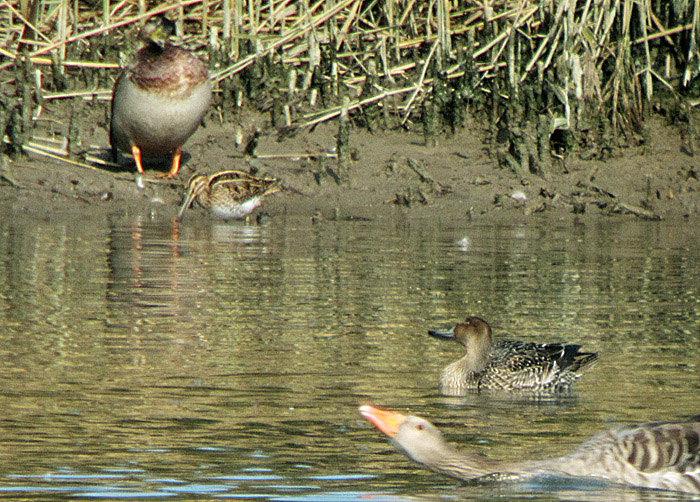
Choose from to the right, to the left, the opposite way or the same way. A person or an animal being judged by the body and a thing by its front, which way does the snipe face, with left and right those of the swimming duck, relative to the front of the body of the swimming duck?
the same way

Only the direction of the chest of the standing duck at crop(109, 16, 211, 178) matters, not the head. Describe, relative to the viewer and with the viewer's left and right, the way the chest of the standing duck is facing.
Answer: facing the viewer

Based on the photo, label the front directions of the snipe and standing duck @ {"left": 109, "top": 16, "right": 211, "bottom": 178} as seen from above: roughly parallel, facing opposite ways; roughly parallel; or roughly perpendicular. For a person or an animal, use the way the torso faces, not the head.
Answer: roughly perpendicular

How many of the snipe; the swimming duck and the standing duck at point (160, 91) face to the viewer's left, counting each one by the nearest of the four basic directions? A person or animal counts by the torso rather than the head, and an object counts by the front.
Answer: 2

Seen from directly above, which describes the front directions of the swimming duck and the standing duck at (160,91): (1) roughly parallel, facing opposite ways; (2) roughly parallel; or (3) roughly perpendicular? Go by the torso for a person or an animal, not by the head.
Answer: roughly perpendicular

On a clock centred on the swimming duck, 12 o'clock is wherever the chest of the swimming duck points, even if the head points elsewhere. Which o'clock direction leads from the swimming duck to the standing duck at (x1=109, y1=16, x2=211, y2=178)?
The standing duck is roughly at 2 o'clock from the swimming duck.

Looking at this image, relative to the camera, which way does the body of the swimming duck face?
to the viewer's left

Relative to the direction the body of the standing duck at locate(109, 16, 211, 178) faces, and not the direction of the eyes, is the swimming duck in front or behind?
in front

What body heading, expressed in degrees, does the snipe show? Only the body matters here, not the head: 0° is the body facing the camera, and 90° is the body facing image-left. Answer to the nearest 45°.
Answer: approximately 90°

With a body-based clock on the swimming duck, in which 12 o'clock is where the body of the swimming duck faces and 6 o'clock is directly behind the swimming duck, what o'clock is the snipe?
The snipe is roughly at 2 o'clock from the swimming duck.
